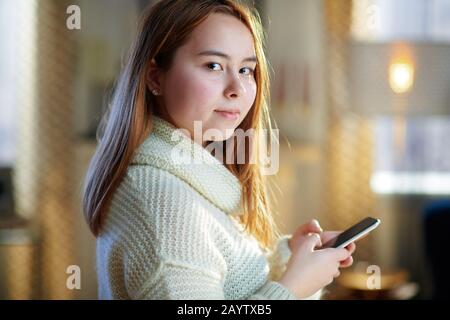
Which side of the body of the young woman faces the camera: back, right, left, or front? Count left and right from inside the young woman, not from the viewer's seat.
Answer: right

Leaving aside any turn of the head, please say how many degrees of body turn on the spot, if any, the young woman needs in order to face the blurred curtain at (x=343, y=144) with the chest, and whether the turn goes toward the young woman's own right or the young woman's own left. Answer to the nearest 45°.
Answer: approximately 90° to the young woman's own left

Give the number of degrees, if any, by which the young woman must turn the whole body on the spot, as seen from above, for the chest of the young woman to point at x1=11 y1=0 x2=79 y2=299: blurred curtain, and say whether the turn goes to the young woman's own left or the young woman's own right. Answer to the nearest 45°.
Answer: approximately 90° to the young woman's own left
